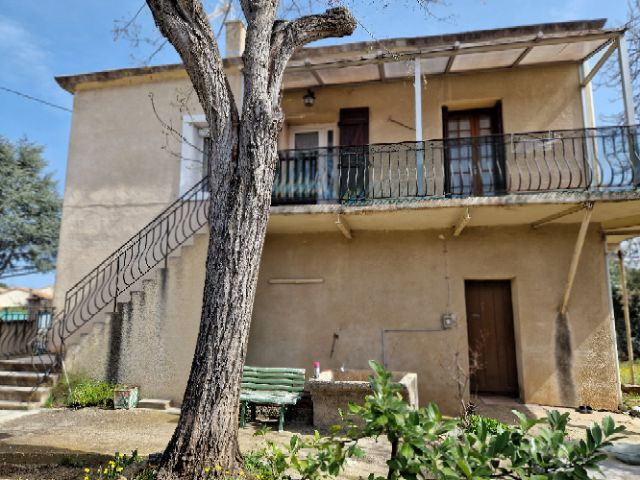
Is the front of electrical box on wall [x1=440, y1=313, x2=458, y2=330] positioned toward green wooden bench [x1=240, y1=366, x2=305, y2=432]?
no

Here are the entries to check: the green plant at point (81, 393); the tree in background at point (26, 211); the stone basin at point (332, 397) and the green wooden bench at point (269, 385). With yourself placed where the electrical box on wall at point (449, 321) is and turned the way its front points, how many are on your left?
0

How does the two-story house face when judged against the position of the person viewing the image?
facing the viewer

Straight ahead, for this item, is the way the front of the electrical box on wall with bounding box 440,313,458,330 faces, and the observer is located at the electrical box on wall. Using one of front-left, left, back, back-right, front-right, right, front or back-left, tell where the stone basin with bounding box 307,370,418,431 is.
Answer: front-right

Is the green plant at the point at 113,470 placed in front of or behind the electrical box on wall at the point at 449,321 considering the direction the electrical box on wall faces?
in front

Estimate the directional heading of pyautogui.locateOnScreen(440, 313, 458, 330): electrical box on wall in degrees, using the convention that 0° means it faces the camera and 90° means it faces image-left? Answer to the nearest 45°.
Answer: approximately 0°

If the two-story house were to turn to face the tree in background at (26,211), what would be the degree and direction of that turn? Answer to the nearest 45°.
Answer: approximately 135° to its right

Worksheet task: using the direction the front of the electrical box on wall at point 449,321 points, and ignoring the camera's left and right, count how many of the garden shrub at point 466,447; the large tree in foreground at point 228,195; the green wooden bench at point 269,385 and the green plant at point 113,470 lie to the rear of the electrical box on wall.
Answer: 0

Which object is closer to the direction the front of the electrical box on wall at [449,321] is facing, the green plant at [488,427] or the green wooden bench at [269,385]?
the green plant

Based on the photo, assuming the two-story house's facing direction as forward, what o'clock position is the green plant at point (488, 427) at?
The green plant is roughly at 12 o'clock from the two-story house.

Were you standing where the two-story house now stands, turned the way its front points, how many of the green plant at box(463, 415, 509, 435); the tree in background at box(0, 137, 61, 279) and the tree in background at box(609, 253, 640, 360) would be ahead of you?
1

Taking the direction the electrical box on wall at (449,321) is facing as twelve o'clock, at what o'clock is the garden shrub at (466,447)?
The garden shrub is roughly at 12 o'clock from the electrical box on wall.

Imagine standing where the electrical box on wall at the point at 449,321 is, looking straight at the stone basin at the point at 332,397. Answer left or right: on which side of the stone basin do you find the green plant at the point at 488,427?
left

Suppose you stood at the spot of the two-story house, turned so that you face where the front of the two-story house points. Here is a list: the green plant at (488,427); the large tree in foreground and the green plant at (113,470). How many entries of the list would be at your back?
0

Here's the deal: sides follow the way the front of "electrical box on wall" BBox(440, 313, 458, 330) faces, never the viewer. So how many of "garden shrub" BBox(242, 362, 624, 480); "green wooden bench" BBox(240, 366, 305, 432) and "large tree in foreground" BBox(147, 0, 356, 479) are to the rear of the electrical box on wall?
0
